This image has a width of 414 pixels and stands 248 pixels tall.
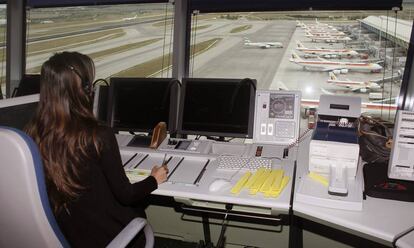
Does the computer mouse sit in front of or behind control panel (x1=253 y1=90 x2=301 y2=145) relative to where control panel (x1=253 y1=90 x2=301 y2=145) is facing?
in front

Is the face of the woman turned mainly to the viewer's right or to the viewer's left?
to the viewer's right

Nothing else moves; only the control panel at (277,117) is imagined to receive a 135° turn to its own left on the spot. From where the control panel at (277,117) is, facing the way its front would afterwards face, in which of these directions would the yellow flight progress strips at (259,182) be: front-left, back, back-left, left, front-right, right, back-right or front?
back-right

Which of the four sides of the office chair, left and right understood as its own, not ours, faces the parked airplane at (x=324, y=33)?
front

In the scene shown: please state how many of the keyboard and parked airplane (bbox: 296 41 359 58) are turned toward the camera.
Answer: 1
